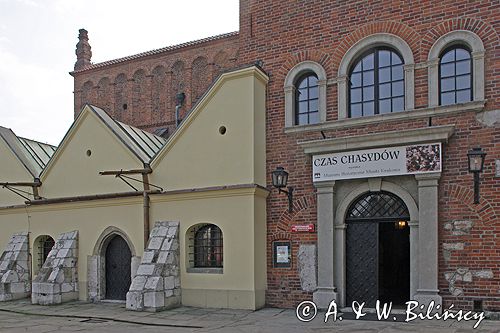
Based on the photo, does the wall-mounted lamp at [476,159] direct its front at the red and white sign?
no

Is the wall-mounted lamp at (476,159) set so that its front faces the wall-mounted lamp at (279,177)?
no

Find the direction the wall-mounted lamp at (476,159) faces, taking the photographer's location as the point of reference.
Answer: facing the viewer
